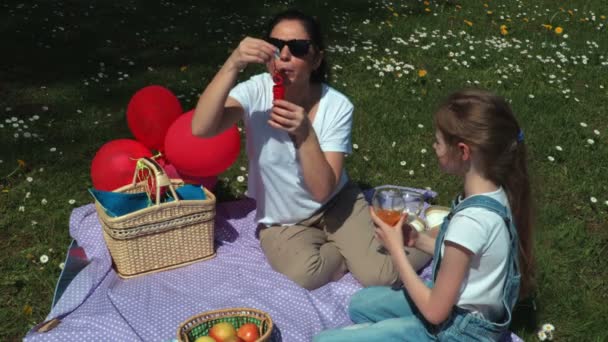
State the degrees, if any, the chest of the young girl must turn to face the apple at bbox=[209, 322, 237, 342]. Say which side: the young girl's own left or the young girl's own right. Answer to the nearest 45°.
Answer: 0° — they already face it

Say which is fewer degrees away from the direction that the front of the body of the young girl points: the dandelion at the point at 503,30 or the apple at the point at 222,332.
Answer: the apple

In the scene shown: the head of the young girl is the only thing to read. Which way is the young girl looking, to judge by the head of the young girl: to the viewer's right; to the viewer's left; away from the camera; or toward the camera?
to the viewer's left

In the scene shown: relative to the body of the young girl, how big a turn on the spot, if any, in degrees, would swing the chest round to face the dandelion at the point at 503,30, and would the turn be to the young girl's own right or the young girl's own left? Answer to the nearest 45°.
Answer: approximately 90° to the young girl's own right

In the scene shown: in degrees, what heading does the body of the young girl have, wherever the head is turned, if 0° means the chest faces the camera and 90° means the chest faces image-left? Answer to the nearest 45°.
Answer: approximately 90°

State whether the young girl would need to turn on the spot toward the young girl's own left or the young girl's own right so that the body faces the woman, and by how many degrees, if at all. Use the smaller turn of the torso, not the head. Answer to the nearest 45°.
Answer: approximately 45° to the young girl's own right
